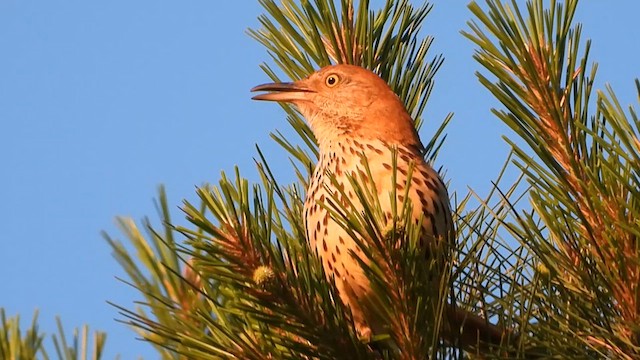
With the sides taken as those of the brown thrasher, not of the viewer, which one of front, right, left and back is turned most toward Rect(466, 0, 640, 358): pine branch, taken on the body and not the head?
left

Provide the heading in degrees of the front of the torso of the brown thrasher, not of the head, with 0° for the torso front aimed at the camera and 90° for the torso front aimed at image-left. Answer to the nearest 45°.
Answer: approximately 45°
